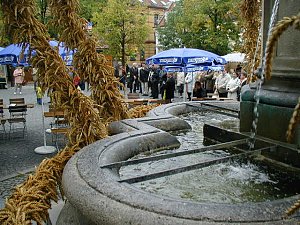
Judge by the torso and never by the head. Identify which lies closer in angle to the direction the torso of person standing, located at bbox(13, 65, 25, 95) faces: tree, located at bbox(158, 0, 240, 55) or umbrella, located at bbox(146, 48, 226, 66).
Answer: the umbrella

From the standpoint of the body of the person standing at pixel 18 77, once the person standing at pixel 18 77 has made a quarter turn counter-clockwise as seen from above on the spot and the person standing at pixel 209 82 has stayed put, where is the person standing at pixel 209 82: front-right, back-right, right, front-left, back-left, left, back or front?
front-right

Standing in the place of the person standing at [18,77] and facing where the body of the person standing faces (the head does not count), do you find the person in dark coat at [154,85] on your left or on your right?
on your left

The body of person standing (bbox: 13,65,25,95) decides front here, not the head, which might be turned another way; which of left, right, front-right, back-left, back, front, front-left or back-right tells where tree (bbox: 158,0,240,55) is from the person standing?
left

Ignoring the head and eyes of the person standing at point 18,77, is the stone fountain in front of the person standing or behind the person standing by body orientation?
in front

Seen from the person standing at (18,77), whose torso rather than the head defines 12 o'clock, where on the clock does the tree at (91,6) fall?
The tree is roughly at 7 o'clock from the person standing.

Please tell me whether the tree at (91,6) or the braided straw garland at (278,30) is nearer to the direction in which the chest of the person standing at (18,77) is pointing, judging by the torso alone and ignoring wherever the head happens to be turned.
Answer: the braided straw garland

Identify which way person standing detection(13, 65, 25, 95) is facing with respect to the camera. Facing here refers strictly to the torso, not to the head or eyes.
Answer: toward the camera

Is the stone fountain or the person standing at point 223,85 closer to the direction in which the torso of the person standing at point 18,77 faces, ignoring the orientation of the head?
the stone fountain

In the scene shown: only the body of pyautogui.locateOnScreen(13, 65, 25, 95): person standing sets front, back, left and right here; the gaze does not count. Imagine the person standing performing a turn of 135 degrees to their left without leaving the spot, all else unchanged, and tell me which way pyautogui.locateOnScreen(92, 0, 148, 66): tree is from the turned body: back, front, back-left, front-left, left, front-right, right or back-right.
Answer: front

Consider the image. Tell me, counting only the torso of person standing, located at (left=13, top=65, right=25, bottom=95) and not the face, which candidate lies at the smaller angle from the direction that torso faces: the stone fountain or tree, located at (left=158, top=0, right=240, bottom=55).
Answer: the stone fountain
